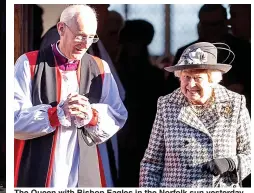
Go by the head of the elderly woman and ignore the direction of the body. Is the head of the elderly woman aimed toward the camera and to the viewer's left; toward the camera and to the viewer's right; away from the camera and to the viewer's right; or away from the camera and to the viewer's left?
toward the camera and to the viewer's left

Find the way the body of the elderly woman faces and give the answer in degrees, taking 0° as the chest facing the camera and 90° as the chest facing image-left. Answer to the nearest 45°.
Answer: approximately 0°

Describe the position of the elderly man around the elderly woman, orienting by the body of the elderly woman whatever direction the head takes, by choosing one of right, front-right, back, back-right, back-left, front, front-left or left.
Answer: right

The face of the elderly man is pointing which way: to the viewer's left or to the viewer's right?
to the viewer's right
